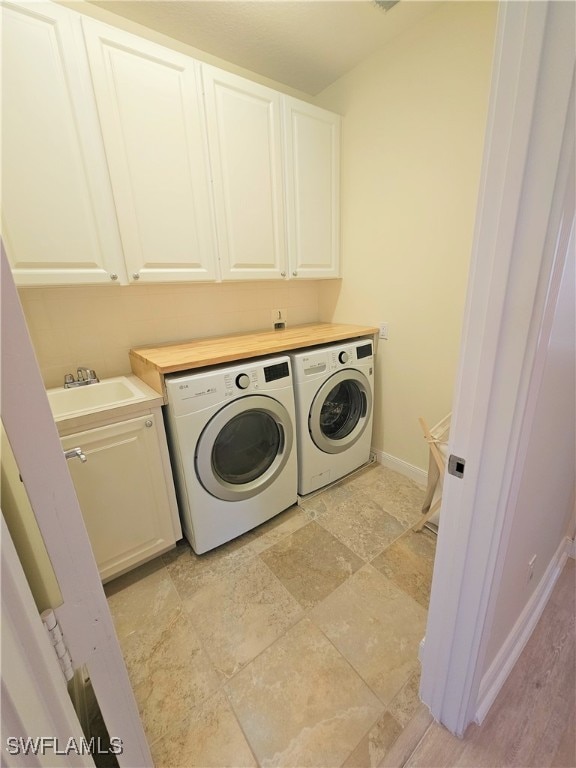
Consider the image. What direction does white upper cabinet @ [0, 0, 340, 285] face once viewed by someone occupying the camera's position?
facing the viewer and to the right of the viewer

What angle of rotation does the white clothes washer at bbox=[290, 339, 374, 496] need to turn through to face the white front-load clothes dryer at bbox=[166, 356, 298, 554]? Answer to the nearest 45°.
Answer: approximately 90° to its right

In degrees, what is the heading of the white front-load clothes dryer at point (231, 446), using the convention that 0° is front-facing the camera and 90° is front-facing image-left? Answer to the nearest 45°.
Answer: approximately 315°

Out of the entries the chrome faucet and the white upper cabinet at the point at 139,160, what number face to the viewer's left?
0

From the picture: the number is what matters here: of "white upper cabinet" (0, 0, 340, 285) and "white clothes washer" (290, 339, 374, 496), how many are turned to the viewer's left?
0

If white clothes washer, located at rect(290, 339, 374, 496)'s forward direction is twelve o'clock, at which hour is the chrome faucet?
The chrome faucet is roughly at 4 o'clock from the white clothes washer.
